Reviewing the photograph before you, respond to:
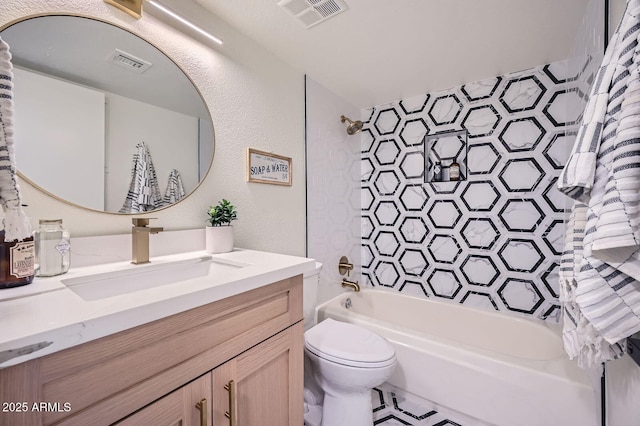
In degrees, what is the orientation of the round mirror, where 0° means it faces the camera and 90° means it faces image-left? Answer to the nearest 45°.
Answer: approximately 315°

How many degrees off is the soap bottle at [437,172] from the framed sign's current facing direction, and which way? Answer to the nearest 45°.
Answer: approximately 45° to its left

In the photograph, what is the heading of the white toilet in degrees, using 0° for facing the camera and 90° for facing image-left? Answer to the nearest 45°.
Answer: approximately 315°

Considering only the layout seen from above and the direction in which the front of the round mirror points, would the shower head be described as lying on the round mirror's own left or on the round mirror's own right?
on the round mirror's own left
